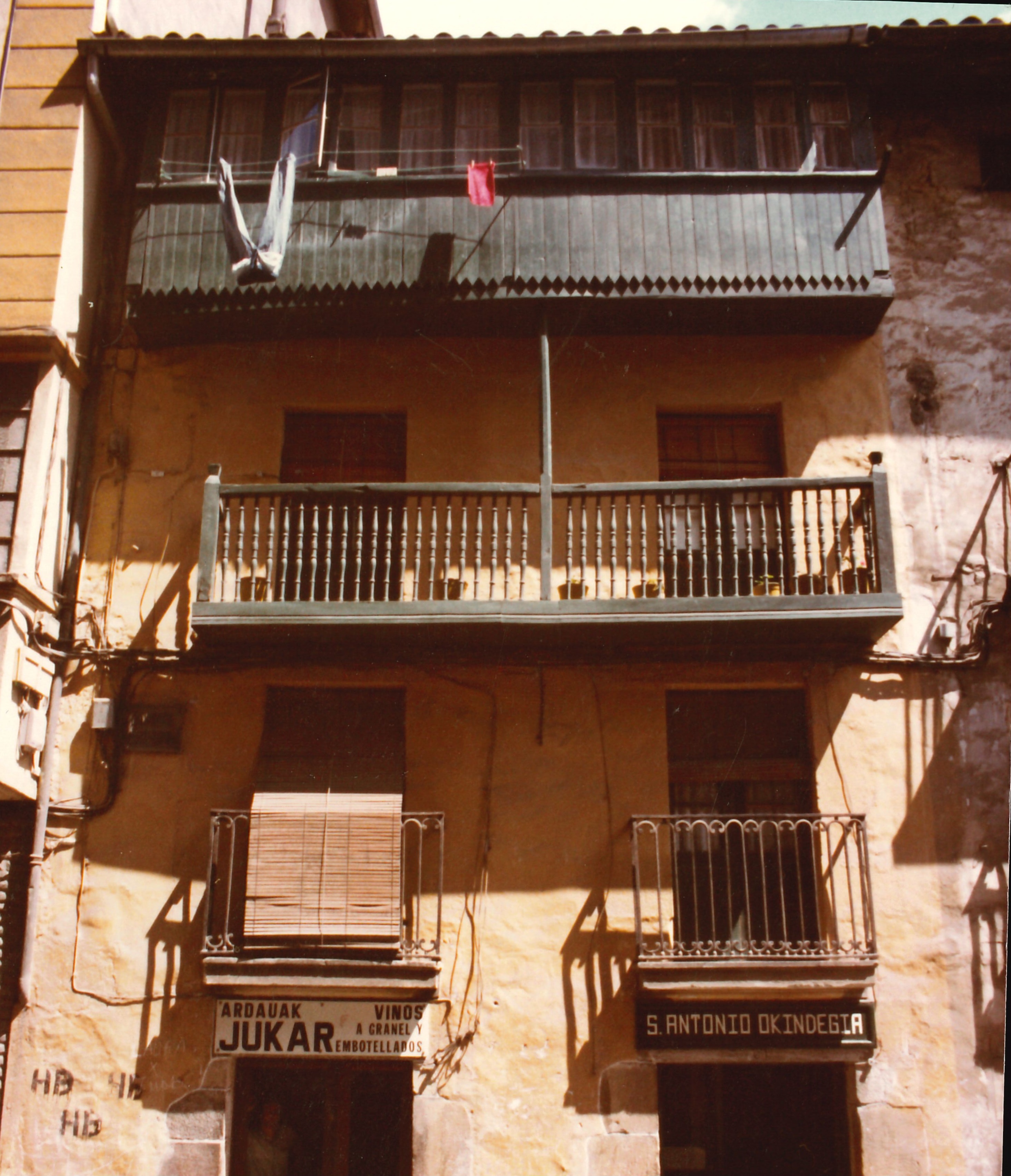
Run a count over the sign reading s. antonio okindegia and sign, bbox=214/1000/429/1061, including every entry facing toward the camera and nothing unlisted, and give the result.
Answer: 2

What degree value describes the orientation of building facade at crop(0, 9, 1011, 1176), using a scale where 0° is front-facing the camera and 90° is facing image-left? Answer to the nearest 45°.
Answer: approximately 0°

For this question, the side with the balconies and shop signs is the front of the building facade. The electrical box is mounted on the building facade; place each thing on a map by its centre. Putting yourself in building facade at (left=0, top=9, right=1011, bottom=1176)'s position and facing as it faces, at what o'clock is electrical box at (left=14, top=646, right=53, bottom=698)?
The electrical box is roughly at 3 o'clock from the building facade.

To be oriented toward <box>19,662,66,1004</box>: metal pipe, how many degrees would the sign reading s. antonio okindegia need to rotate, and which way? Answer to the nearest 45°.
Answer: approximately 90° to its right

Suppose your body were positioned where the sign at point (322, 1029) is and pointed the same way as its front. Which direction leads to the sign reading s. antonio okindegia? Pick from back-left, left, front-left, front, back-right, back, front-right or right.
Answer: left

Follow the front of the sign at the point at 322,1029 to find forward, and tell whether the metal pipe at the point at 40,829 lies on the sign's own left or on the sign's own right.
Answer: on the sign's own right

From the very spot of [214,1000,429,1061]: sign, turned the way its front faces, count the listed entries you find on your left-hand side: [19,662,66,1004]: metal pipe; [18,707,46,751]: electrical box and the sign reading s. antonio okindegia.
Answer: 1

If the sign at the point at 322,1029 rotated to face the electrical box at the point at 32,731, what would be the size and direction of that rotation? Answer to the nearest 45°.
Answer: approximately 90° to its right

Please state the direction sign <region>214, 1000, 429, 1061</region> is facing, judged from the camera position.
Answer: facing the viewer

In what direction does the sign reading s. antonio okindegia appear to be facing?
toward the camera

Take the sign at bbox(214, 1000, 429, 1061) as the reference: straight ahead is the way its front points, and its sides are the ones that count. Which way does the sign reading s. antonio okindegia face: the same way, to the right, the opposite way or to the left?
the same way
